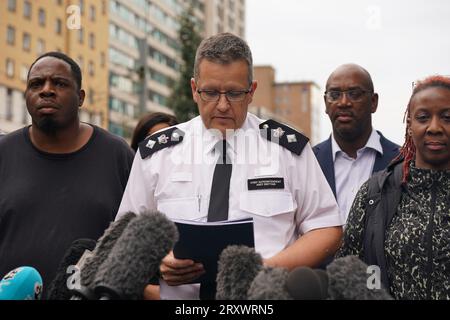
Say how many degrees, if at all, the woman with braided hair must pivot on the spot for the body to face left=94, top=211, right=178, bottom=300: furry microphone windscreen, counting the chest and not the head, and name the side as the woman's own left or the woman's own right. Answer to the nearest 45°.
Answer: approximately 45° to the woman's own right

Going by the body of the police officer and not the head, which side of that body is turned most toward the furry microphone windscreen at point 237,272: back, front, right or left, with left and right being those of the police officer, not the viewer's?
front

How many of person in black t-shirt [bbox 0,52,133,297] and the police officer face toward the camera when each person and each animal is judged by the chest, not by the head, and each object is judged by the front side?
2

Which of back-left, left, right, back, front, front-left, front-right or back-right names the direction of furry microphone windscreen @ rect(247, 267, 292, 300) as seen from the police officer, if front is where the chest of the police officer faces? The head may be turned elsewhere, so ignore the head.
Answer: front

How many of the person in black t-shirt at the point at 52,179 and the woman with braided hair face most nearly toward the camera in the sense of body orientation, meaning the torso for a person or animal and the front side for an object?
2

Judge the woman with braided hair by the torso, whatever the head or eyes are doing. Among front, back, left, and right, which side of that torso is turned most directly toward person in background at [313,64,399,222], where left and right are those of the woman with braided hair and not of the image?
back

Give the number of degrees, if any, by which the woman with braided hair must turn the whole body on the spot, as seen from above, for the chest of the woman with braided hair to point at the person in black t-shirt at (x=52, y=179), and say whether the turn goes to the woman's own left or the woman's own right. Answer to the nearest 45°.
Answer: approximately 90° to the woman's own right

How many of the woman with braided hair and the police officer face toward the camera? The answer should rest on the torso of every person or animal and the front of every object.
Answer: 2

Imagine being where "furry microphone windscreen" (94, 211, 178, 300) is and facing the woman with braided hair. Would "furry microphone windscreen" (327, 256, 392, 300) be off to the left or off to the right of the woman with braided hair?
right

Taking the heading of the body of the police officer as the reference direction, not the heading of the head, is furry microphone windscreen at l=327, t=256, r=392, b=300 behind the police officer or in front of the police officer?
in front

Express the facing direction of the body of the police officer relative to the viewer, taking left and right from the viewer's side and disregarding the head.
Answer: facing the viewer
